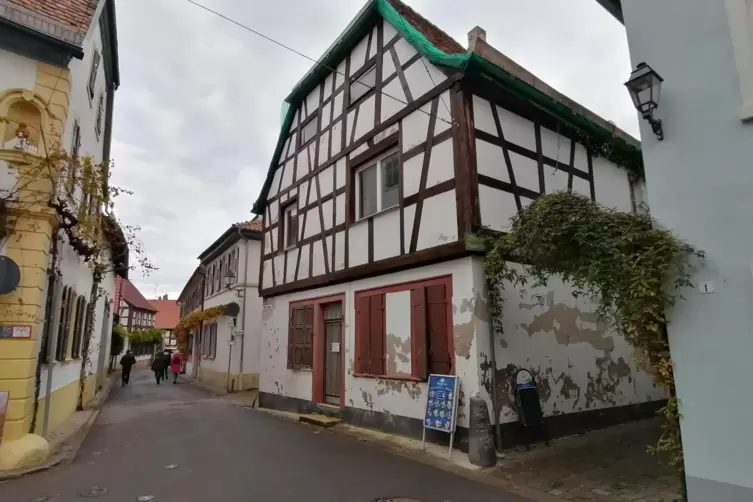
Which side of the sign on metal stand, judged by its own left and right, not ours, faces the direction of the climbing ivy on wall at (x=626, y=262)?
left

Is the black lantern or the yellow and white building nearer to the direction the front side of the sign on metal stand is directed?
the yellow and white building

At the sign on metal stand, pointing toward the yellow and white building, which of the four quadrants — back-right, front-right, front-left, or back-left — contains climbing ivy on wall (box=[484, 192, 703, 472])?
back-left

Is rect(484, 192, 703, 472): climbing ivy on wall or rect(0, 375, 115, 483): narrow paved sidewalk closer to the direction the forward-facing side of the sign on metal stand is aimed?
the narrow paved sidewalk

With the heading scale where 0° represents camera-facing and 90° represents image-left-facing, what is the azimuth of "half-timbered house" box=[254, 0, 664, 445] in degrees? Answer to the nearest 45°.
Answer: approximately 45°

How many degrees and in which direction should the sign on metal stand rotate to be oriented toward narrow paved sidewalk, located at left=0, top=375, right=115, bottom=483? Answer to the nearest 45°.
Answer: approximately 45° to its right

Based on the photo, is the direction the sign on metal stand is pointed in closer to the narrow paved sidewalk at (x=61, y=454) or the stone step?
the narrow paved sidewalk

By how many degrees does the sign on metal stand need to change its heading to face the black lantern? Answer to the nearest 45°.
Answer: approximately 90° to its left

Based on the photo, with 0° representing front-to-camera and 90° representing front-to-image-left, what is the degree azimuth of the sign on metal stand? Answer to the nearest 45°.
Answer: approximately 45°

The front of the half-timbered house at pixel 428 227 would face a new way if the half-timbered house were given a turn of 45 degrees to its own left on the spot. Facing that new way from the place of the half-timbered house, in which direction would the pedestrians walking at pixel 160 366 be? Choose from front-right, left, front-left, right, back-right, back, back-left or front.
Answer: back-right
